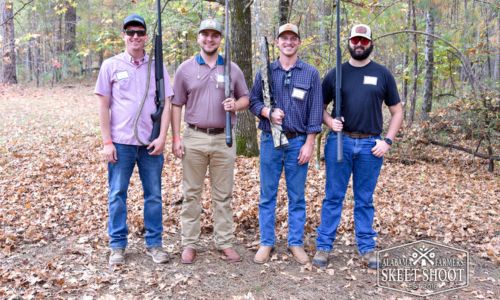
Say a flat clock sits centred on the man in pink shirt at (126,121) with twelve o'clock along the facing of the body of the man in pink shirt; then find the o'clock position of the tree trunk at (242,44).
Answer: The tree trunk is roughly at 7 o'clock from the man in pink shirt.

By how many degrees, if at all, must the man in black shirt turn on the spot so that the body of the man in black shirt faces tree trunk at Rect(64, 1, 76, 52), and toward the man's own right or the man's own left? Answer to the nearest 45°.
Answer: approximately 135° to the man's own right

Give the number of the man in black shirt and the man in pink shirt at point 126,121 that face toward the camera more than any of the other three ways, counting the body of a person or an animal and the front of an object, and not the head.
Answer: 2

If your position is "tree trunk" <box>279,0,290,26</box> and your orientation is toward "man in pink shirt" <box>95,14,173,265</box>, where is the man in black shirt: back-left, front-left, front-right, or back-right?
front-left

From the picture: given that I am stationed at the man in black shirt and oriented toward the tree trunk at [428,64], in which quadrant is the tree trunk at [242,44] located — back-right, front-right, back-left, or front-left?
front-left

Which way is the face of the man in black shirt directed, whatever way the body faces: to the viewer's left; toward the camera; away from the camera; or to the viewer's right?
toward the camera

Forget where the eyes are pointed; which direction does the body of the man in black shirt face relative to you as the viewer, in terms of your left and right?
facing the viewer

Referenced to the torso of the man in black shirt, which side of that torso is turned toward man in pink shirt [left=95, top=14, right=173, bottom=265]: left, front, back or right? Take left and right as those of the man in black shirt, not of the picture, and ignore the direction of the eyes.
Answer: right

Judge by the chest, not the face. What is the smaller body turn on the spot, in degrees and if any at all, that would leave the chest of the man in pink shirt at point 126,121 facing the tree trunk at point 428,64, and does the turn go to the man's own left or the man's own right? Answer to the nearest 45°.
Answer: approximately 135° to the man's own left

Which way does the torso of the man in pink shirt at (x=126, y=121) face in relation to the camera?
toward the camera

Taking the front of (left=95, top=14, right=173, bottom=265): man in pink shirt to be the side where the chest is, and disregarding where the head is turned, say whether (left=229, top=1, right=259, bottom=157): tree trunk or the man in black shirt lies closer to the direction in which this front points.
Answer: the man in black shirt

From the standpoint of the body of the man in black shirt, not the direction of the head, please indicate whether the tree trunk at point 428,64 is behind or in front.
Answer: behind

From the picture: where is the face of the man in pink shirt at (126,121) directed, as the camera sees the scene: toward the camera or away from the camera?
toward the camera

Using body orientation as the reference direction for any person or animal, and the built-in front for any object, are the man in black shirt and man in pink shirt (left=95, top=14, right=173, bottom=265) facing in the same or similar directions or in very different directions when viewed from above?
same or similar directions
